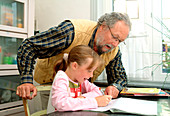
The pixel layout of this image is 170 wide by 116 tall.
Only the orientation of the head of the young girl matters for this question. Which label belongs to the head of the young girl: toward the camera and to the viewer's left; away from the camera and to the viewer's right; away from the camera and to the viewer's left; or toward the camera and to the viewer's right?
toward the camera and to the viewer's right

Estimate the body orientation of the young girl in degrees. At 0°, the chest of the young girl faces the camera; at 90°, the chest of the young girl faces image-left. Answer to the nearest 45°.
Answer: approximately 315°

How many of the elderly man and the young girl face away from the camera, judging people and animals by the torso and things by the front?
0

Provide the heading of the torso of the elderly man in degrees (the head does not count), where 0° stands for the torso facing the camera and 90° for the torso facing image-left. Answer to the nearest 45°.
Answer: approximately 315°

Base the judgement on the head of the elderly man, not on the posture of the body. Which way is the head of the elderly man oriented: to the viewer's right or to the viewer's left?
to the viewer's right
